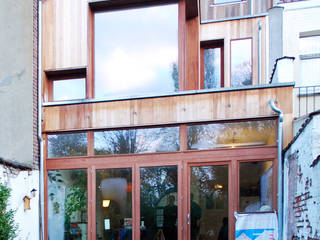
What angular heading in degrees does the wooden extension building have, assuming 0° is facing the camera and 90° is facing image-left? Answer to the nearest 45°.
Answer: approximately 0°
